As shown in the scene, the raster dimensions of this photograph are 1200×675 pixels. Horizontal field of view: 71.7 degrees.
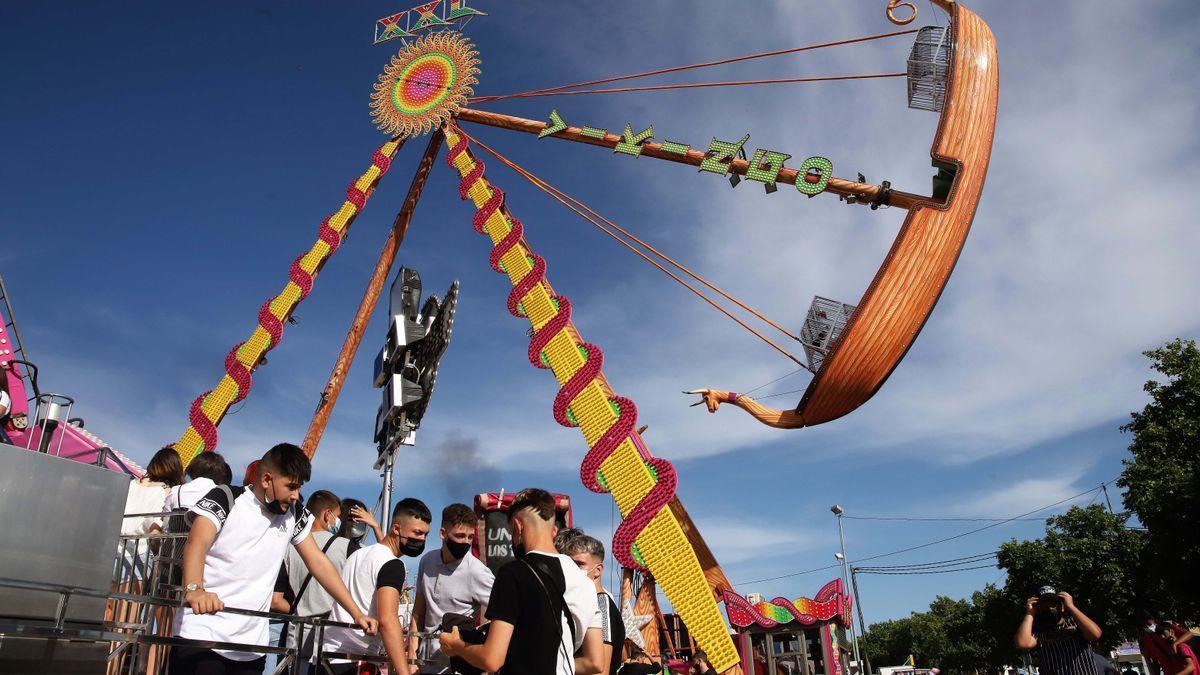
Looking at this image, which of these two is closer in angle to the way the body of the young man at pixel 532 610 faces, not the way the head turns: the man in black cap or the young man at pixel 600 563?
the young man

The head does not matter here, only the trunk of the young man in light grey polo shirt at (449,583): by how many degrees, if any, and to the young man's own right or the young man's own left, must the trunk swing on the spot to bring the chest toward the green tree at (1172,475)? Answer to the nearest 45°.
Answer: approximately 135° to the young man's own left

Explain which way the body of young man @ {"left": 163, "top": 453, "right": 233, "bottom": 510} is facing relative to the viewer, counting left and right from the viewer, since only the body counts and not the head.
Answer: facing away from the viewer

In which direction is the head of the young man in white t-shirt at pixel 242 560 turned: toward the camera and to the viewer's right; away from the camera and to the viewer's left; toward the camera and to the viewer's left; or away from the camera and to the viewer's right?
toward the camera and to the viewer's right

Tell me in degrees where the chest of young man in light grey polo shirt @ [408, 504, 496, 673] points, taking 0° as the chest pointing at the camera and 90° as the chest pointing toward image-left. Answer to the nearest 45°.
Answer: approximately 0°

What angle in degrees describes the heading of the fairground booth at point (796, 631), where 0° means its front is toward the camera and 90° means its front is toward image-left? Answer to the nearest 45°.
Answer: approximately 0°

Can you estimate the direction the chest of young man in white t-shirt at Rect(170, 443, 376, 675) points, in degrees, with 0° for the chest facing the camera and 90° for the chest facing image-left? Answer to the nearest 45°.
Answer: approximately 315°

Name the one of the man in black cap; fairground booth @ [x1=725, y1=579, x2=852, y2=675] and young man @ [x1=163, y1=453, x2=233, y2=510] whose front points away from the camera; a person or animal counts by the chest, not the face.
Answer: the young man

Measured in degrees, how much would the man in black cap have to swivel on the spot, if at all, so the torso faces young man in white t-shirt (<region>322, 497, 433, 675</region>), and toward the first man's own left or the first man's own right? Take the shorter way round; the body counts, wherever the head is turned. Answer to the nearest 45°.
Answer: approximately 45° to the first man's own right

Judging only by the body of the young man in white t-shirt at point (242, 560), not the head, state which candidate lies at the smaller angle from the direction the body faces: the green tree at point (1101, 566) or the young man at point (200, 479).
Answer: the green tree
